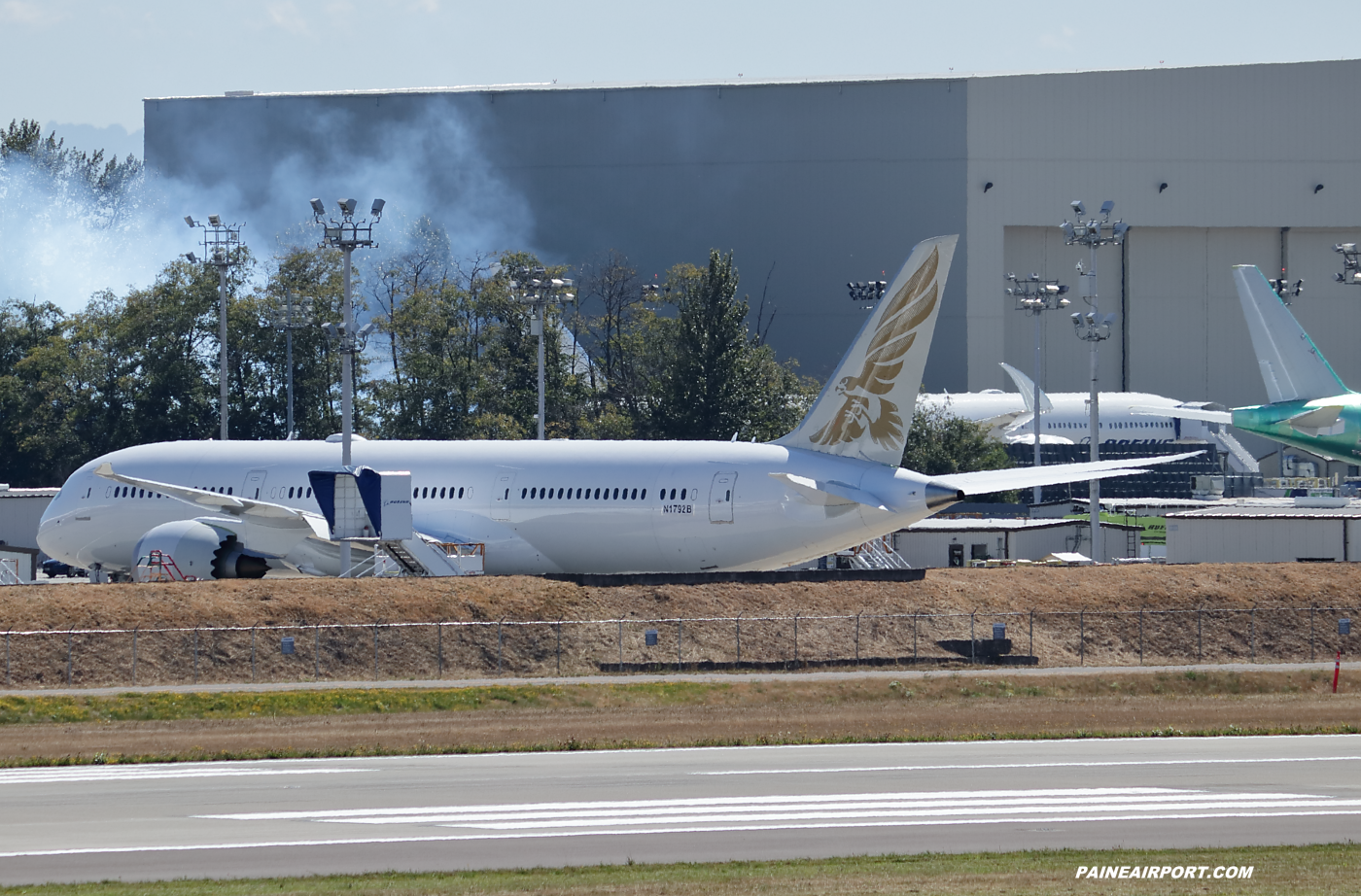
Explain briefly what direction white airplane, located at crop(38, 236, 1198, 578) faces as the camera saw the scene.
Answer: facing away from the viewer and to the left of the viewer
